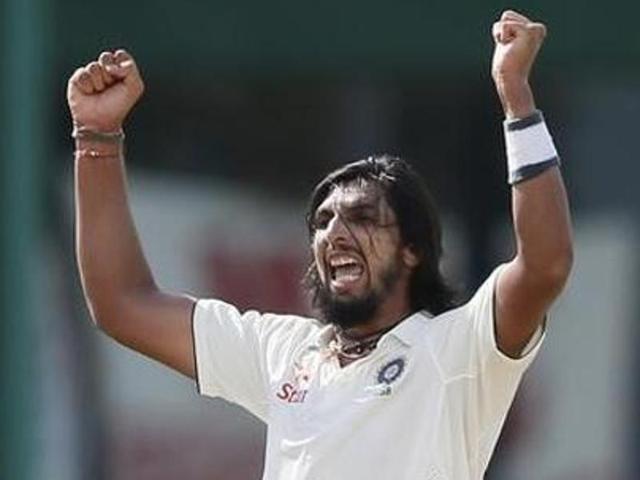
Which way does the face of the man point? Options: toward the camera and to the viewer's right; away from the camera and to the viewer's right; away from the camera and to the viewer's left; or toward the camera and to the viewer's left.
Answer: toward the camera and to the viewer's left

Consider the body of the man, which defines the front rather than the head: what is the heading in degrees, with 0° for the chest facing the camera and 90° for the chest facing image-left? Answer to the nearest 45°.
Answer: approximately 45°
